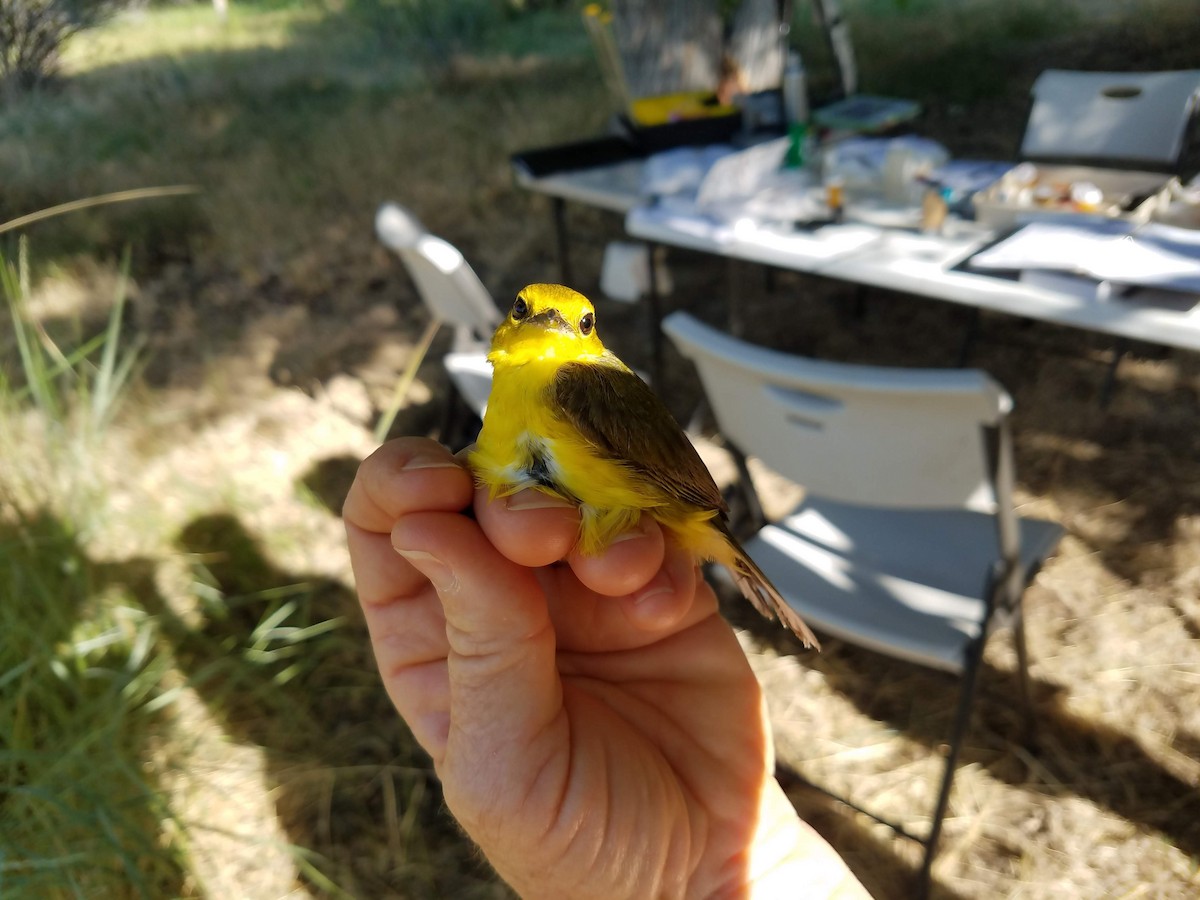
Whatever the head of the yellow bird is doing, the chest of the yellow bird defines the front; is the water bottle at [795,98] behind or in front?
behind

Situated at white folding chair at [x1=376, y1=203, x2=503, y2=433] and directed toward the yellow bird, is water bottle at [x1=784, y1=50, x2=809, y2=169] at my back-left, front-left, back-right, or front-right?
back-left

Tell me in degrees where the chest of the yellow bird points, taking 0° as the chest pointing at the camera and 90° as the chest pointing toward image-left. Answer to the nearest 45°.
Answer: approximately 45°

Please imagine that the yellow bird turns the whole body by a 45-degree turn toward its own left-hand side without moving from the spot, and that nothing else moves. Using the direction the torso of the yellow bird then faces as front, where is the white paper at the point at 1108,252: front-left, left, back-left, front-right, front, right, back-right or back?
back-left

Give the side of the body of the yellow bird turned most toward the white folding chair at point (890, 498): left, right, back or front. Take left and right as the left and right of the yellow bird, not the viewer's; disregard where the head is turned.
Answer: back
